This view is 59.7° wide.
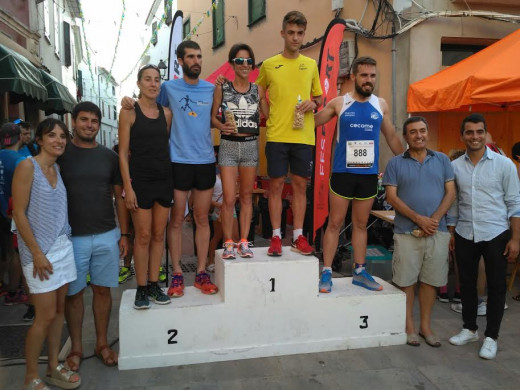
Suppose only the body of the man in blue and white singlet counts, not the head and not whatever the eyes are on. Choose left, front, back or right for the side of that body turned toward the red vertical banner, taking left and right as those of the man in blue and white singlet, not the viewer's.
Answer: back

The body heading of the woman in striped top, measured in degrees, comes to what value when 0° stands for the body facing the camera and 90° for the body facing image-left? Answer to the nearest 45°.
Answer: approximately 315°

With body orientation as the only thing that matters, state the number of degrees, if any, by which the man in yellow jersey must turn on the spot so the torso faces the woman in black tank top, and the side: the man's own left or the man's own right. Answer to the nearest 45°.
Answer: approximately 45° to the man's own right

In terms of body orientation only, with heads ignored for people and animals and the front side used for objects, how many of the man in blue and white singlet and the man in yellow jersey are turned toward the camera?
2

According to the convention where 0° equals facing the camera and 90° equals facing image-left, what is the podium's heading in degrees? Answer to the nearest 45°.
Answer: approximately 0°

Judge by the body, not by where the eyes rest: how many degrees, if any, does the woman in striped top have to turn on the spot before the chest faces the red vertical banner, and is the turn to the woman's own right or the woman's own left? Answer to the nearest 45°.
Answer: approximately 90° to the woman's own left

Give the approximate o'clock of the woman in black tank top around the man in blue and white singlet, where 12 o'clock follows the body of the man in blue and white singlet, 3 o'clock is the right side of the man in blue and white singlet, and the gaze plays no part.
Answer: The woman in black tank top is roughly at 2 o'clock from the man in blue and white singlet.

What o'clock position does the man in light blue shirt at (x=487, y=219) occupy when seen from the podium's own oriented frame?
The man in light blue shirt is roughly at 9 o'clock from the podium.

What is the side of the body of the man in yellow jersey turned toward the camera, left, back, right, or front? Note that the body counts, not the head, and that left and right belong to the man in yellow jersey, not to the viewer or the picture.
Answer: front

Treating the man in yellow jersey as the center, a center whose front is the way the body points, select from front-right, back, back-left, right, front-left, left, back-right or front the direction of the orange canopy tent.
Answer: back-left

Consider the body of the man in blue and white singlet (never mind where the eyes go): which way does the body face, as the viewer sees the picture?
toward the camera
